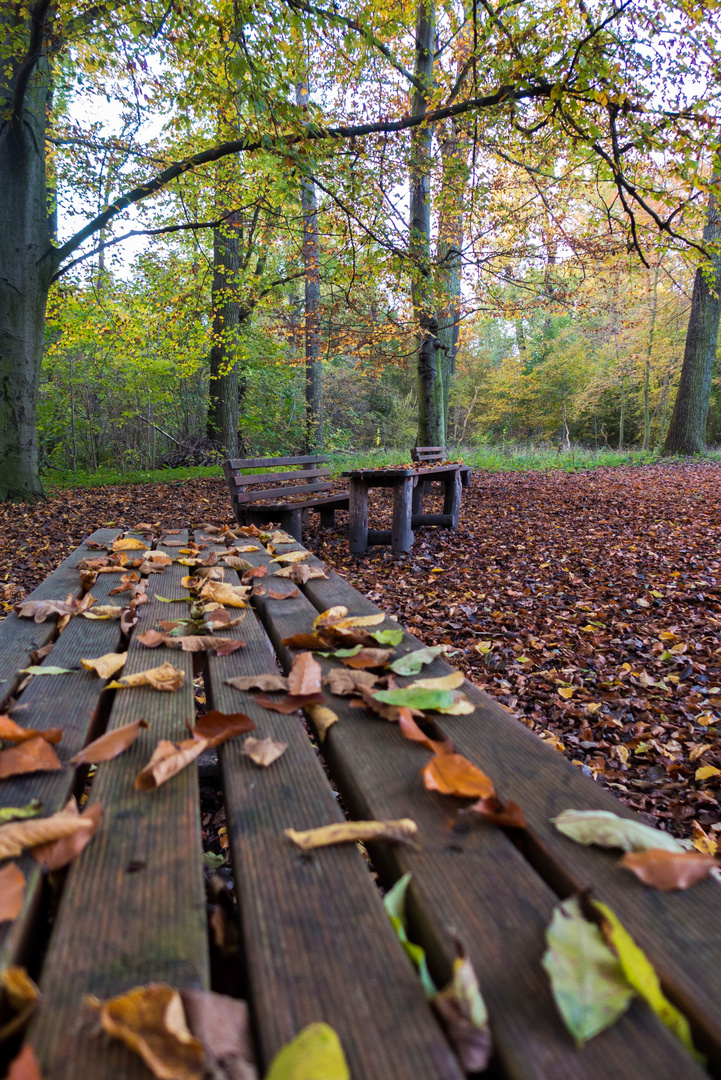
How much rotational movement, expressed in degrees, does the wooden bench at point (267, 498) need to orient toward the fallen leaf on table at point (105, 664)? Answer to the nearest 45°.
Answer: approximately 45° to its right

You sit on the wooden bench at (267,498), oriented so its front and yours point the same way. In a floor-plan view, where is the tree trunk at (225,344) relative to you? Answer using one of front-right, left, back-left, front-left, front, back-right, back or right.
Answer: back-left

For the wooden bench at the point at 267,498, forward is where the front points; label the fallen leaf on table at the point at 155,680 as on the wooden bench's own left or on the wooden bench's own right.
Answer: on the wooden bench's own right

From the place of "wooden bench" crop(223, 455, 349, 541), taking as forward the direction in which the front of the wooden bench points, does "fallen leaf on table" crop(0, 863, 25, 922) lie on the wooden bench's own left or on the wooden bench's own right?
on the wooden bench's own right

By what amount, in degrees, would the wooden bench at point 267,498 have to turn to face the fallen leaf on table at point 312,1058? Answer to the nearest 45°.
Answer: approximately 45° to its right

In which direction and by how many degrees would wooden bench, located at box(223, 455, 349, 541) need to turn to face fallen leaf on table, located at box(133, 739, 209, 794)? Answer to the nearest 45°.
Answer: approximately 45° to its right

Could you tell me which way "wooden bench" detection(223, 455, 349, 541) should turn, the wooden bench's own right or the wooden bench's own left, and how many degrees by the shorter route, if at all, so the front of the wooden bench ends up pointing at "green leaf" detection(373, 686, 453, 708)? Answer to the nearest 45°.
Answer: approximately 45° to the wooden bench's own right

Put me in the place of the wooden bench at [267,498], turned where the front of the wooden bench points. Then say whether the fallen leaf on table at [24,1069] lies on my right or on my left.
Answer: on my right

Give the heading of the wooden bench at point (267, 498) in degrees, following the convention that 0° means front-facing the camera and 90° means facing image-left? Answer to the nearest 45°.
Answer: approximately 315°
